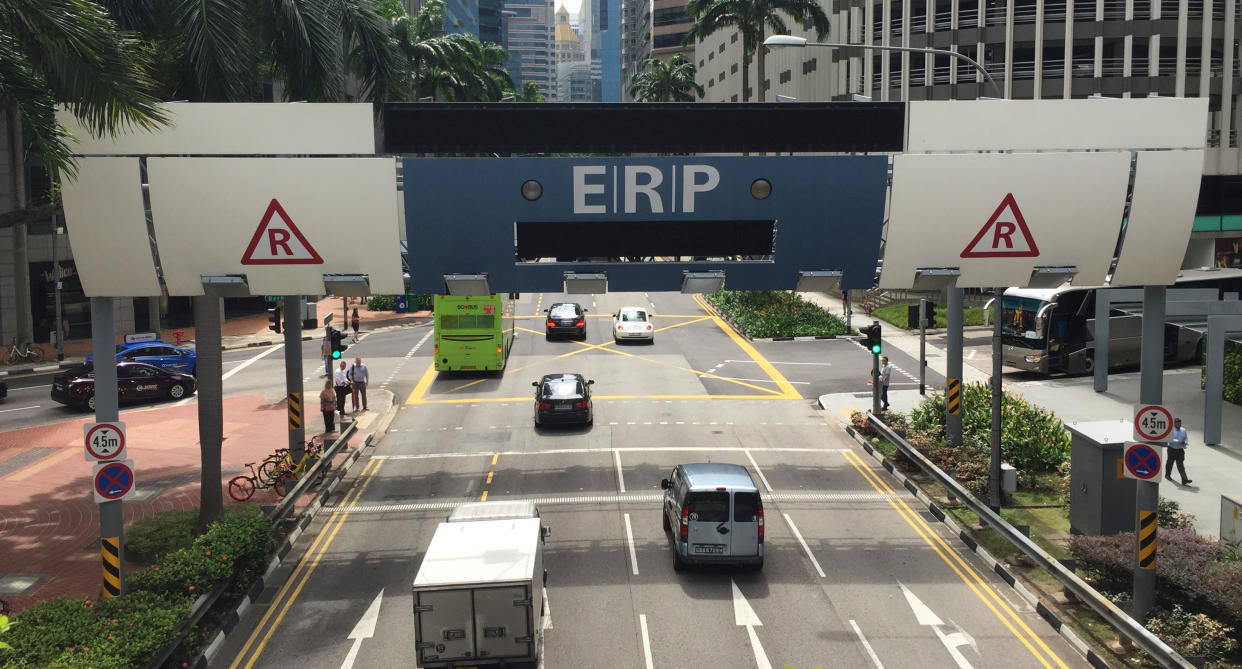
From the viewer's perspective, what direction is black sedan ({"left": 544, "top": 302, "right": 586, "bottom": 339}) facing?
away from the camera

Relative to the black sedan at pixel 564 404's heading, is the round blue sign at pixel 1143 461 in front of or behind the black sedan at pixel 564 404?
behind

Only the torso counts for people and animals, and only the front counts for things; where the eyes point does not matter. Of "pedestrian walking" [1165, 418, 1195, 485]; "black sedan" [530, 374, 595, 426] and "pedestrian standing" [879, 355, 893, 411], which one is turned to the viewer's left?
"pedestrian standing" [879, 355, 893, 411]

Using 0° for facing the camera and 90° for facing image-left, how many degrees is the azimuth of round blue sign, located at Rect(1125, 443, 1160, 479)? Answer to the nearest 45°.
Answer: approximately 0°

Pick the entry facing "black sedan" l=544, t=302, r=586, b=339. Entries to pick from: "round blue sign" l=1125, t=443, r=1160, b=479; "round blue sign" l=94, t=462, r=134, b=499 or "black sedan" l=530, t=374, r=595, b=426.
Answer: "black sedan" l=530, t=374, r=595, b=426

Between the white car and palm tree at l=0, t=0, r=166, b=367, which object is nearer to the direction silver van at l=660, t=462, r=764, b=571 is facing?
the white car

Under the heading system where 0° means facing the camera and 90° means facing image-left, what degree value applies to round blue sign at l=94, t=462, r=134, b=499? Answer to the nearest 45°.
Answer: approximately 0°

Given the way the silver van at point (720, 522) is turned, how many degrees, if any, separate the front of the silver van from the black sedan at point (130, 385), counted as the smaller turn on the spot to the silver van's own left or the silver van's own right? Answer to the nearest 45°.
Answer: approximately 45° to the silver van's own left

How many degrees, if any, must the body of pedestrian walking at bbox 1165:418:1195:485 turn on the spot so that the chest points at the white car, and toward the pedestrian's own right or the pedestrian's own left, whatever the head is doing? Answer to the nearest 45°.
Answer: approximately 180°

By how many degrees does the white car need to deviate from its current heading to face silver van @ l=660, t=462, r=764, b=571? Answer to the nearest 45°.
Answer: approximately 180°

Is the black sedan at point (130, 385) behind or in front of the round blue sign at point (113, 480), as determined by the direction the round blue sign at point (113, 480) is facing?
behind
